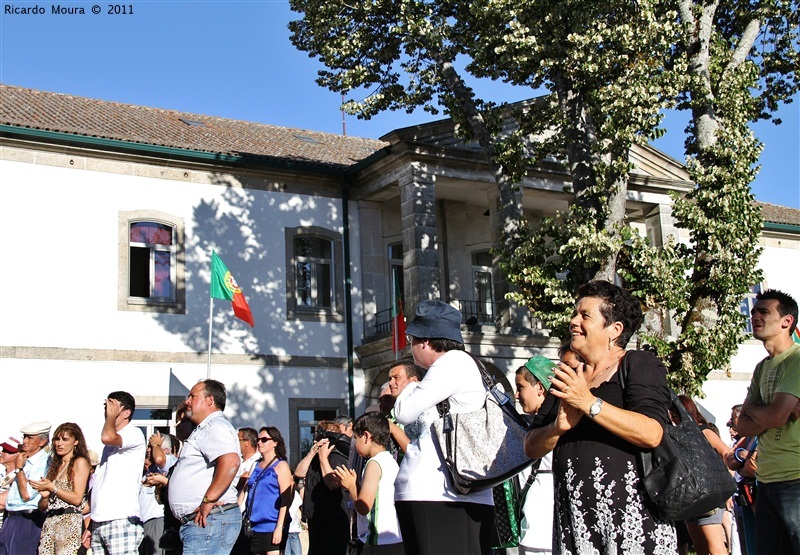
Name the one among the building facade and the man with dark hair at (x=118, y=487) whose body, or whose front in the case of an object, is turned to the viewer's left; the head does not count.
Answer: the man with dark hair

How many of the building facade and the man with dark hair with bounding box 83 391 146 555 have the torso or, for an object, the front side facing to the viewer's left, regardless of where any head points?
1

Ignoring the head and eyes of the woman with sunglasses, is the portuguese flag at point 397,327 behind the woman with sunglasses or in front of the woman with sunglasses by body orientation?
behind

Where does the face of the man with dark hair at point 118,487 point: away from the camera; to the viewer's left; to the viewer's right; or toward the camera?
to the viewer's left

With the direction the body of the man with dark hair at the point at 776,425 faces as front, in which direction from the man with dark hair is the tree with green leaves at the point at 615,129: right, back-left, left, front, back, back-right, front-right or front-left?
back-right

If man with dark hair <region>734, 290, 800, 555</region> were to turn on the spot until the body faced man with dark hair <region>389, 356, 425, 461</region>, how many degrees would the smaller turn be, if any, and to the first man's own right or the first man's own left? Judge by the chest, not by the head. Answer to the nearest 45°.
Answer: approximately 45° to the first man's own right

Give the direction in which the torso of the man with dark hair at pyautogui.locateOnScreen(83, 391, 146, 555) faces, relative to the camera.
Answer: to the viewer's left

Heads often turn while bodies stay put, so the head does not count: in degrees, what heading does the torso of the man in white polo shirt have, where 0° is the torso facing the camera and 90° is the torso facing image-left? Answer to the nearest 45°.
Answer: approximately 90°

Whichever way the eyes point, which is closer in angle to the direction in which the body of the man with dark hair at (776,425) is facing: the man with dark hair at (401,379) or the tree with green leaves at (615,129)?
the man with dark hair

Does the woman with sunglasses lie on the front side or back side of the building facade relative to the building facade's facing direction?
on the front side

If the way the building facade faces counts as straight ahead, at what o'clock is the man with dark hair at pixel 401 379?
The man with dark hair is roughly at 1 o'clock from the building facade.
